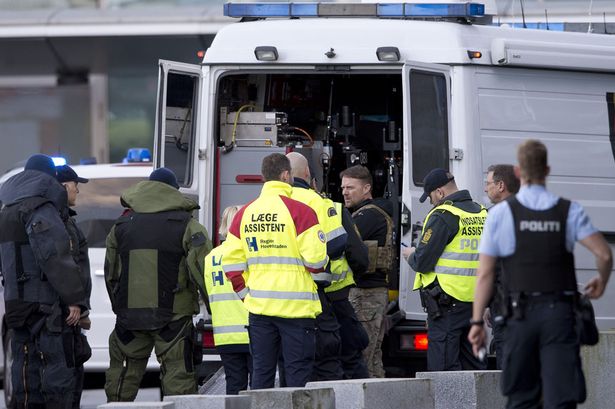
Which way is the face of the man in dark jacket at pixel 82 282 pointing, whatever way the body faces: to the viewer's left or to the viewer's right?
to the viewer's right

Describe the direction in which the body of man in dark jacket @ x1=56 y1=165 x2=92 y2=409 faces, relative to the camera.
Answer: to the viewer's right

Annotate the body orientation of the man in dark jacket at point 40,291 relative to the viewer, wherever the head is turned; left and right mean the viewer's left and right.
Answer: facing away from the viewer and to the right of the viewer

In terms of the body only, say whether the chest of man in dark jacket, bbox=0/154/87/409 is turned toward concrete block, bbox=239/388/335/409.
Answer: no

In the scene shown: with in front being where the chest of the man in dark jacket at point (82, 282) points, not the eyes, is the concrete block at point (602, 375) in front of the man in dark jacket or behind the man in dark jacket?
in front

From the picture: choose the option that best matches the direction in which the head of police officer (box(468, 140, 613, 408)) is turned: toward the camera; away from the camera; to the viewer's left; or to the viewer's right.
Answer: away from the camera

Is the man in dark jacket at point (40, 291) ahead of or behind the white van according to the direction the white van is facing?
behind

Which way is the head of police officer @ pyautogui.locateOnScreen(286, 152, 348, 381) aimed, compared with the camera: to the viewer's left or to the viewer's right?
to the viewer's right

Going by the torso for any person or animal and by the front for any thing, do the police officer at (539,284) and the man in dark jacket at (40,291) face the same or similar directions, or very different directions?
same or similar directions

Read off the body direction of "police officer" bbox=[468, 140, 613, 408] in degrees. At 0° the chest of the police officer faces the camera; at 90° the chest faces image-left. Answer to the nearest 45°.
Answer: approximately 180°

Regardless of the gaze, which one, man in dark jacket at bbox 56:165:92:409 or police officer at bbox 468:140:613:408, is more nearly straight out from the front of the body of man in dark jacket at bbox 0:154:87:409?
the man in dark jacket

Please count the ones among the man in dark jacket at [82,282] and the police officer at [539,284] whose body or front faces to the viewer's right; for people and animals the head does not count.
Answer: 1

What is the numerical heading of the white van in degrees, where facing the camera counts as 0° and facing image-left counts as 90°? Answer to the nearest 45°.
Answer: approximately 225°
